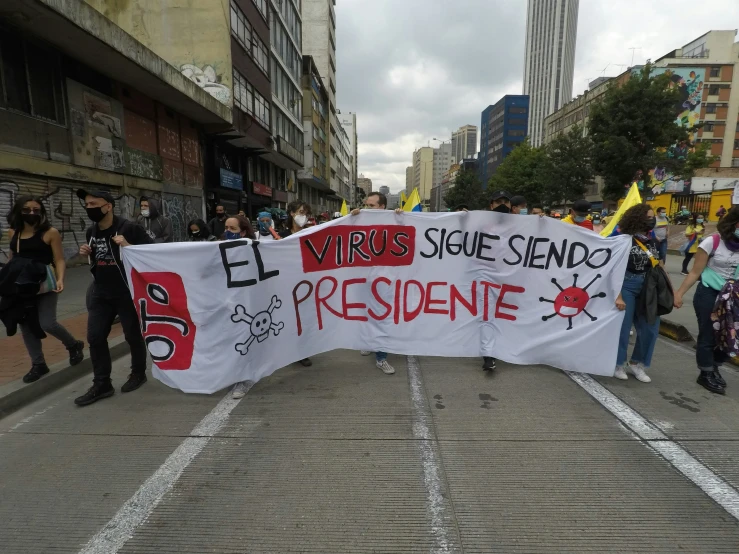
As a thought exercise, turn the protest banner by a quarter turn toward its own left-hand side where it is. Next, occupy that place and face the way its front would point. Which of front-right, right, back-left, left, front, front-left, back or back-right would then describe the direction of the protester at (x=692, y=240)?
front-left

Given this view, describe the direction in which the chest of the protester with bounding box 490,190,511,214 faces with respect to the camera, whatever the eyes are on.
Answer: toward the camera

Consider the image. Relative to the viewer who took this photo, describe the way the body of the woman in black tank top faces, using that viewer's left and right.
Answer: facing the viewer and to the left of the viewer

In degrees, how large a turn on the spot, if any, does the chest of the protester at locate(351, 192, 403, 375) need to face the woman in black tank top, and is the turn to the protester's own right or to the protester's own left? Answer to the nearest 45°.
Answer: approximately 90° to the protester's own right

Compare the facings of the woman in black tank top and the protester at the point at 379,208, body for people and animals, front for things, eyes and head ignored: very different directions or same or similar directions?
same or similar directions

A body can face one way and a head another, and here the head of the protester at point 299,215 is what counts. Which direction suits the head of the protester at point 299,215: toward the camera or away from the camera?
toward the camera

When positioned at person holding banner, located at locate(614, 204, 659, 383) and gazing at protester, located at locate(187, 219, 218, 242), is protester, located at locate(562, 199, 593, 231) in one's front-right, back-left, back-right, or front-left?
front-right

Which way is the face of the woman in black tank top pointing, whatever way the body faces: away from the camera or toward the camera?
toward the camera

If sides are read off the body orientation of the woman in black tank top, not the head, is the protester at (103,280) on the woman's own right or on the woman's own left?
on the woman's own left

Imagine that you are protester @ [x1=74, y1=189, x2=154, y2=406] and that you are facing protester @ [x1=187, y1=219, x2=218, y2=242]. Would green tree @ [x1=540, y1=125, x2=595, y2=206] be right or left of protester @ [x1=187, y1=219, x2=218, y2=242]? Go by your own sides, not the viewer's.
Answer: right

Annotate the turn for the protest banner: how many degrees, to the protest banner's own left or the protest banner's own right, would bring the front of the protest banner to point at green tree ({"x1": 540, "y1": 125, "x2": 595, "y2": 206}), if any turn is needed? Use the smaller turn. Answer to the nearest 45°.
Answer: approximately 135° to the protest banner's own left

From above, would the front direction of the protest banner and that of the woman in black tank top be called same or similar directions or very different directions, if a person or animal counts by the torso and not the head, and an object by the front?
same or similar directions

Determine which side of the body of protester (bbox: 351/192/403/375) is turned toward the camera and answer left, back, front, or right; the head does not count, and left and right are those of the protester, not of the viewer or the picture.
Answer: front

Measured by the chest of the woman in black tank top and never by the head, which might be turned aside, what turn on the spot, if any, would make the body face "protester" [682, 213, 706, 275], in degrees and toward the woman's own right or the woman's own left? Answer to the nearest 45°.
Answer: approximately 135° to the woman's own left

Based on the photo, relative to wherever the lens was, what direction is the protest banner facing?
facing the viewer
